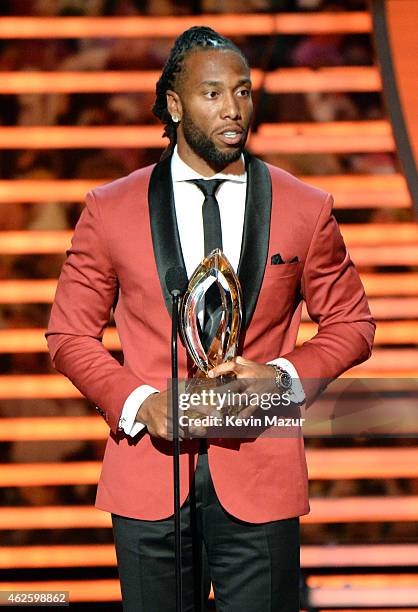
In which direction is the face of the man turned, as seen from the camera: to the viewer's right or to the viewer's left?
to the viewer's right

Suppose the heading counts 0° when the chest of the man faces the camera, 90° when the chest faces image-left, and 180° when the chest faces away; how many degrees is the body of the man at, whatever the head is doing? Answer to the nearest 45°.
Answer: approximately 0°
